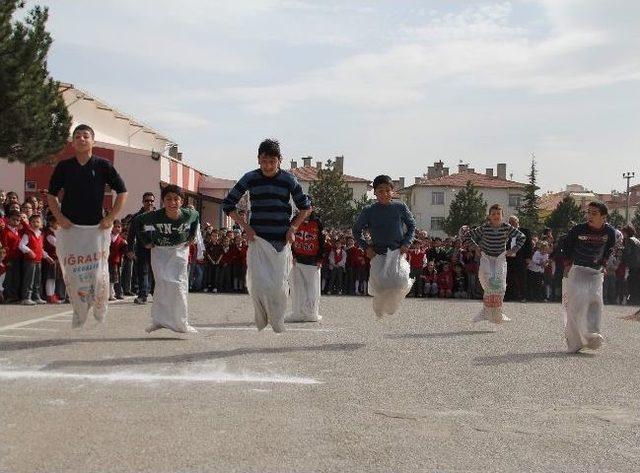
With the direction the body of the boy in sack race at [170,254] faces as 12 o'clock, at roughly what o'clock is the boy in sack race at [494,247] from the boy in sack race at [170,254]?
the boy in sack race at [494,247] is roughly at 8 o'clock from the boy in sack race at [170,254].

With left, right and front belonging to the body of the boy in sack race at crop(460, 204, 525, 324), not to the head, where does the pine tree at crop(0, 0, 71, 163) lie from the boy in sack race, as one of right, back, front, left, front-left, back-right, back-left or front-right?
back-right

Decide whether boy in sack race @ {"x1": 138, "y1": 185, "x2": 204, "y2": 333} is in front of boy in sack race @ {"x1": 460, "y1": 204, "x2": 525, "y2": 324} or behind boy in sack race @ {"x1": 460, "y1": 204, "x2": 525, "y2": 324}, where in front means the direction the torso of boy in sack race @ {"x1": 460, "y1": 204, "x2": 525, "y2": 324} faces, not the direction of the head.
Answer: in front

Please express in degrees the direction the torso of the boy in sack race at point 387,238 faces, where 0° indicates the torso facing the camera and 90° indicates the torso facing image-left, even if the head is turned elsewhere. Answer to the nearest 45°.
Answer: approximately 0°

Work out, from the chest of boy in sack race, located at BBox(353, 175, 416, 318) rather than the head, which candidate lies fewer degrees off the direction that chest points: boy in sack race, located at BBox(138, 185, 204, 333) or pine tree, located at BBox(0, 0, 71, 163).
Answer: the boy in sack race
